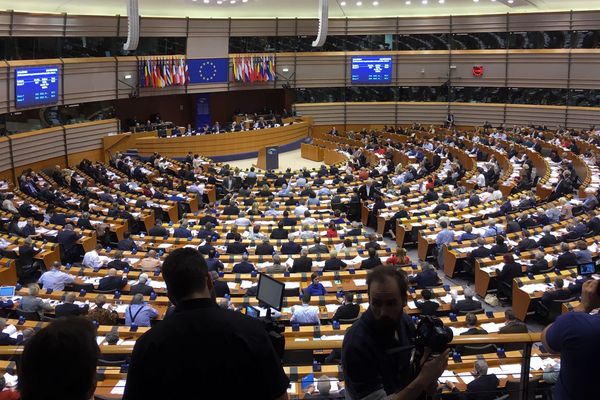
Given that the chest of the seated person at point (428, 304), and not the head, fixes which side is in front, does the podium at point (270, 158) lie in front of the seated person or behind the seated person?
in front

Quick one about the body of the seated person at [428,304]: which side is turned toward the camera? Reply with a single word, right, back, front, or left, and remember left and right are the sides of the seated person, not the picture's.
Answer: back

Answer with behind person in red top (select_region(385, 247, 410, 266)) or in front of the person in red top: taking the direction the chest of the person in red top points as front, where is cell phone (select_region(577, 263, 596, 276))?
behind

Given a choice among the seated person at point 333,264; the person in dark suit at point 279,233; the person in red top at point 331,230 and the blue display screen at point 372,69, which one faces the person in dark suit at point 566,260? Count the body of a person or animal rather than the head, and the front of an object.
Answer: the blue display screen

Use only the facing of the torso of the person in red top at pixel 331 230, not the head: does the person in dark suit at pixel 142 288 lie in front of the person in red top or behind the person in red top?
behind

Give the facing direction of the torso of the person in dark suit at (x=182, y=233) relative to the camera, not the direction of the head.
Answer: away from the camera

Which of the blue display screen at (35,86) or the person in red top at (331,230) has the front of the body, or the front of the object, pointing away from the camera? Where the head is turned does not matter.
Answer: the person in red top

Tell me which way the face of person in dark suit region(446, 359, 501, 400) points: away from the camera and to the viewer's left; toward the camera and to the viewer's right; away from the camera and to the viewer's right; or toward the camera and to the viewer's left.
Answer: away from the camera and to the viewer's left

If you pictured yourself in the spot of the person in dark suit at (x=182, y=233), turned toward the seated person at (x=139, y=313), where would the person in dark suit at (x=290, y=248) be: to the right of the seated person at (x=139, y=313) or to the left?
left

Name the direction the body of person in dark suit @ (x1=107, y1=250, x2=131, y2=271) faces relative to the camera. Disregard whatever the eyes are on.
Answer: away from the camera

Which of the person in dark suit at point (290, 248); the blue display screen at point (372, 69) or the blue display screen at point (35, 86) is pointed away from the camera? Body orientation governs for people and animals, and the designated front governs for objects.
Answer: the person in dark suit

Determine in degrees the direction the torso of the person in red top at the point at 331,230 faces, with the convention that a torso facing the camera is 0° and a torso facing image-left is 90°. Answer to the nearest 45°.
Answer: approximately 180°

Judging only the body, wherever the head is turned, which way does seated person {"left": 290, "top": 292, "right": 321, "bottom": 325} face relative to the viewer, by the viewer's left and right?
facing away from the viewer

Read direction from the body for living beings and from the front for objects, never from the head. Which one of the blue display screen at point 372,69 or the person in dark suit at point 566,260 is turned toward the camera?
the blue display screen

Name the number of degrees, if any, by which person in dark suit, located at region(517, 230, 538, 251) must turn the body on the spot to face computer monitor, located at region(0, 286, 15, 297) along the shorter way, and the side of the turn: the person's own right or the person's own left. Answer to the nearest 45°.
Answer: approximately 90° to the person's own left

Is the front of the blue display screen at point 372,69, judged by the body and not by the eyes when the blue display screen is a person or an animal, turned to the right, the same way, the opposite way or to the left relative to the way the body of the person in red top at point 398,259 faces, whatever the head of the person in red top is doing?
the opposite way

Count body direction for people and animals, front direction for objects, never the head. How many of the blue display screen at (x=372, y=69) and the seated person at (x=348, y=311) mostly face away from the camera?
1

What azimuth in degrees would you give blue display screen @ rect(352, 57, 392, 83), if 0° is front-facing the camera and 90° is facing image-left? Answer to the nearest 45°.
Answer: approximately 0°

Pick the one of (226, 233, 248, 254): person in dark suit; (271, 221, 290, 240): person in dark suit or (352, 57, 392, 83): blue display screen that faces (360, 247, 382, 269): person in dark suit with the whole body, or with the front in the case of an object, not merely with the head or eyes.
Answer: the blue display screen

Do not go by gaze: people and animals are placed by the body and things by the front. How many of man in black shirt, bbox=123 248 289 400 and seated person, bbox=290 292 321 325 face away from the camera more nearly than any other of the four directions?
2

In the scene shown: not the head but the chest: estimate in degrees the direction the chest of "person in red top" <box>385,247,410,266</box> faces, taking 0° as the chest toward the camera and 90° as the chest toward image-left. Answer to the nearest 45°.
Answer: approximately 180°

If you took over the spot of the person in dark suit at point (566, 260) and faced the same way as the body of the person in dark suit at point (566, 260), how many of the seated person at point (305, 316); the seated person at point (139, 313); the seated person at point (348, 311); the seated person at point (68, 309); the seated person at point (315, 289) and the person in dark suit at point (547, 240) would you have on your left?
5

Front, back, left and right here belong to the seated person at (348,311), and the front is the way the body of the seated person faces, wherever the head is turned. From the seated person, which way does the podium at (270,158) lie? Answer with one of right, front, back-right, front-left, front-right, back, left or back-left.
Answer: front
